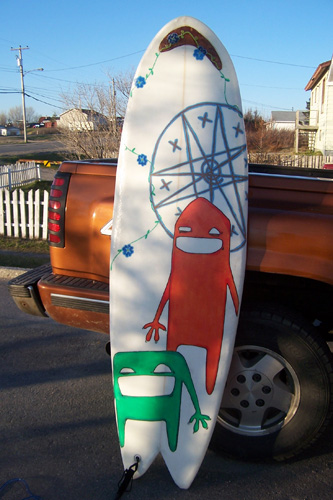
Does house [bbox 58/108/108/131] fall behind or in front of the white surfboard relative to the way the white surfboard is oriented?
behind

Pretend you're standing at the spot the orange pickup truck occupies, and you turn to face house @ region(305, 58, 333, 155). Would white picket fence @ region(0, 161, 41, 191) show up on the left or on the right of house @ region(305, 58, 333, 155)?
left

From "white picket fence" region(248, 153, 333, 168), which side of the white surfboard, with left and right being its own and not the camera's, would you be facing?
back

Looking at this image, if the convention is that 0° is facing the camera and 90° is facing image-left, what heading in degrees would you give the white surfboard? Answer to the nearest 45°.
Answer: approximately 0°

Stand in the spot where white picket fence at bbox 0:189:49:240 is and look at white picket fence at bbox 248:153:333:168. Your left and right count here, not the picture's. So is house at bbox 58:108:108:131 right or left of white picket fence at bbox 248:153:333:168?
left

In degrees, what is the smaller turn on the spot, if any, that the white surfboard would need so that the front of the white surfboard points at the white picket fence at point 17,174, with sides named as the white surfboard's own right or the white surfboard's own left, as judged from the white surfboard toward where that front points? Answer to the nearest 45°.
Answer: approximately 180°

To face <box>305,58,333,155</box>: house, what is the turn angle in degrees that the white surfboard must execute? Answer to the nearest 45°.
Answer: approximately 180°
